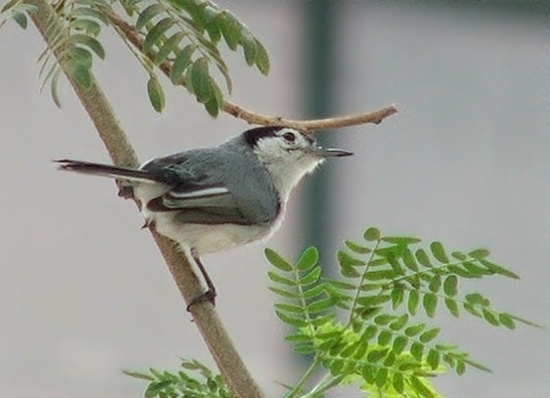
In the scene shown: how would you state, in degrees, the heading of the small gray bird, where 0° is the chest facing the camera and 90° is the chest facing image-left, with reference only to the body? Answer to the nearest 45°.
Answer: approximately 270°
